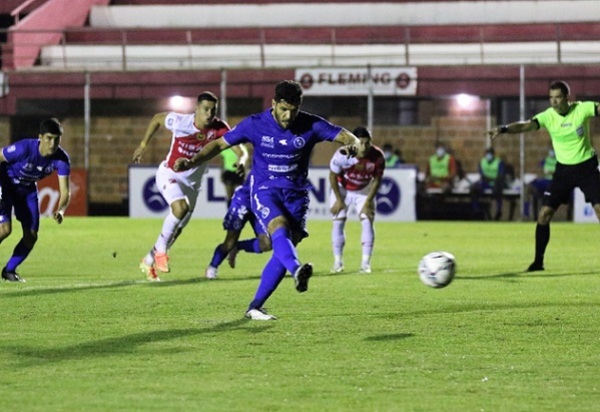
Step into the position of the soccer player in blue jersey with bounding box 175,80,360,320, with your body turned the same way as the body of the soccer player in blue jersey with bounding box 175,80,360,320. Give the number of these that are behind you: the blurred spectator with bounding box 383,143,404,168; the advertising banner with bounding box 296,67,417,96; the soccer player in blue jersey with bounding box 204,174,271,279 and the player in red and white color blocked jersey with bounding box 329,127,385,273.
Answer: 4

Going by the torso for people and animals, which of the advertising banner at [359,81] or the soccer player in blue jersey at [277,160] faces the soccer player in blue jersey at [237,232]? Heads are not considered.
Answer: the advertising banner

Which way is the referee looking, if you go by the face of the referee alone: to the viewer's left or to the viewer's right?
to the viewer's left

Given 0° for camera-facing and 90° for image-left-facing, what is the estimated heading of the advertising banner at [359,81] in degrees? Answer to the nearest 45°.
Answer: approximately 0°

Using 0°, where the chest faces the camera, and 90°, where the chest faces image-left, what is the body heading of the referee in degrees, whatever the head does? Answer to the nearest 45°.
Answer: approximately 45°

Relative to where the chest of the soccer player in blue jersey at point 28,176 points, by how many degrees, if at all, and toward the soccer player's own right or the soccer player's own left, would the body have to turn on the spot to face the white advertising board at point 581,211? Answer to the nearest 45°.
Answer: approximately 90° to the soccer player's own left

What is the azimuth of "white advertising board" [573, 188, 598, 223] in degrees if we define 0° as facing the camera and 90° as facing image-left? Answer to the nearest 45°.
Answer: approximately 0°

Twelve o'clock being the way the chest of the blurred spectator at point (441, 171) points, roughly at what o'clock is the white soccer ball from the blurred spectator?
The white soccer ball is roughly at 12 o'clock from the blurred spectator.

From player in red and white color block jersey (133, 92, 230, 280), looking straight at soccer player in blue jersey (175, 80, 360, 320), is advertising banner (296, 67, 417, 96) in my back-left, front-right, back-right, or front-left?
back-left

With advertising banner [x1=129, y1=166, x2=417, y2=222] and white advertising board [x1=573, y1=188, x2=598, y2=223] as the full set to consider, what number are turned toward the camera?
2

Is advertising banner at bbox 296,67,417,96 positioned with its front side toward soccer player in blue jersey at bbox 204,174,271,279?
yes

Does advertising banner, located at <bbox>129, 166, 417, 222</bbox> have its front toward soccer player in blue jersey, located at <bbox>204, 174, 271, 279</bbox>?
yes

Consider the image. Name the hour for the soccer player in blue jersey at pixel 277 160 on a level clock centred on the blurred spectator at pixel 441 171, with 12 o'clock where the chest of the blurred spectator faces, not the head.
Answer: The soccer player in blue jersey is roughly at 12 o'clock from the blurred spectator.
